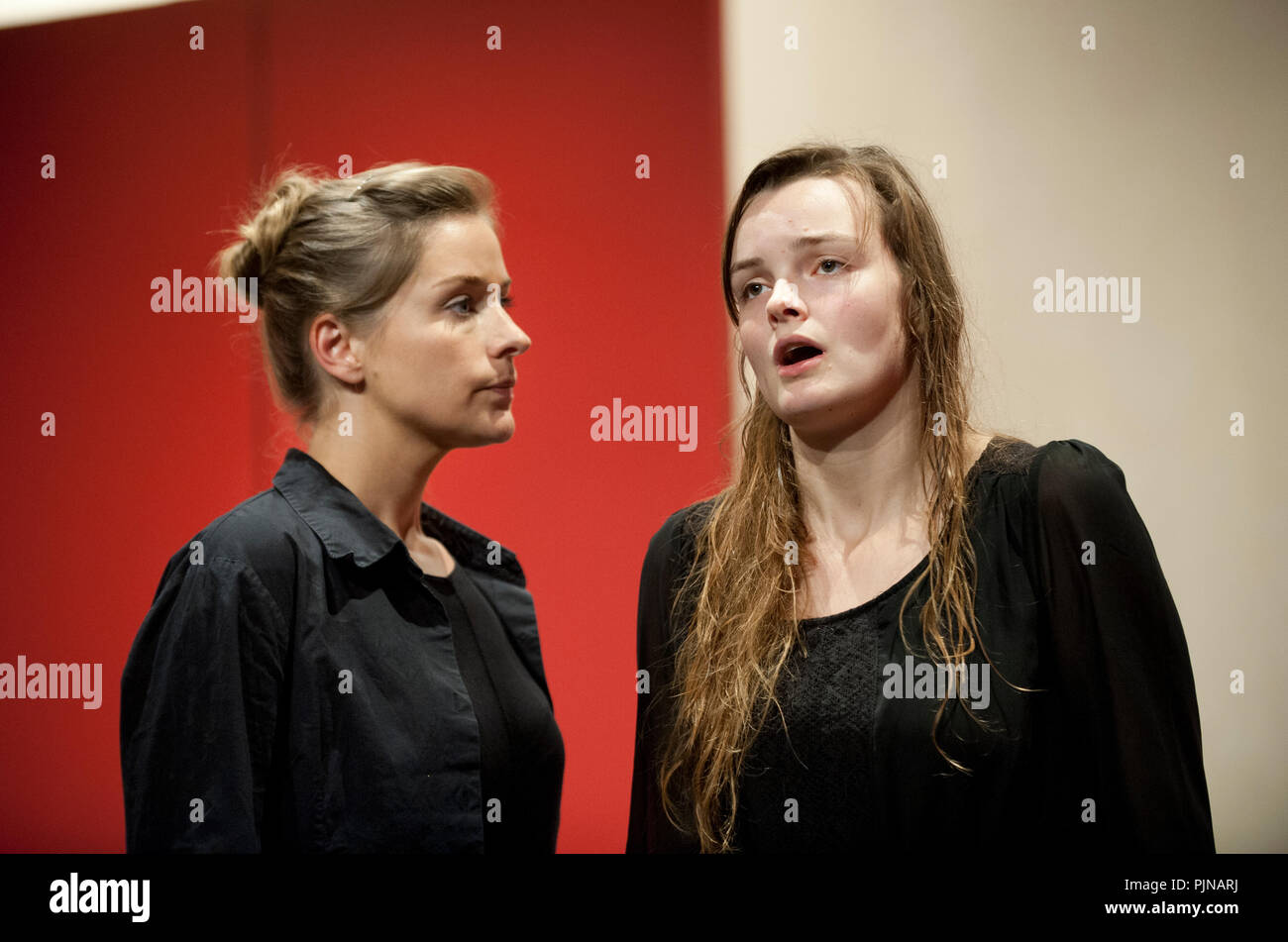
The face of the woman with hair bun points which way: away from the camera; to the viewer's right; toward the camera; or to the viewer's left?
to the viewer's right

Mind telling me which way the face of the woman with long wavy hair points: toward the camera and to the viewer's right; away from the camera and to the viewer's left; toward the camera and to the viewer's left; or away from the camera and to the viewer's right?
toward the camera and to the viewer's left

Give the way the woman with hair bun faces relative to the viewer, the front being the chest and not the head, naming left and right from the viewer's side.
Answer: facing the viewer and to the right of the viewer
